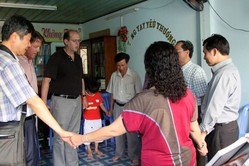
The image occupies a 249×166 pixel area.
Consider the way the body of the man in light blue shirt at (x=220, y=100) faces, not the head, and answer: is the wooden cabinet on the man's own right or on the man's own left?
on the man's own right

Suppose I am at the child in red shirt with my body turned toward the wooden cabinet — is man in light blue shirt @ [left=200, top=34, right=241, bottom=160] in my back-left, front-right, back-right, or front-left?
back-right

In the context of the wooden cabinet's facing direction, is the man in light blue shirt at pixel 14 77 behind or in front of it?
in front

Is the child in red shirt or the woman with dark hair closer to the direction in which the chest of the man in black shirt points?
the woman with dark hair

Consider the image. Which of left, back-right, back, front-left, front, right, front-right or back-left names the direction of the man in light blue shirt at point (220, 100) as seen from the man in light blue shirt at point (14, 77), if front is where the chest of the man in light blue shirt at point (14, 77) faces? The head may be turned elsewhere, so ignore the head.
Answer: front

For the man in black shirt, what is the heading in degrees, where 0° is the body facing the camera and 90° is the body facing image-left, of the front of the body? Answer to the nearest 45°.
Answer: approximately 315°

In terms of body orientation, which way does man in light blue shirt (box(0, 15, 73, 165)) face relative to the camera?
to the viewer's right

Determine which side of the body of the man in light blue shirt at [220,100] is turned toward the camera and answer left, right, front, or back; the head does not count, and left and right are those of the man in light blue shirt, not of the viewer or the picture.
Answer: left

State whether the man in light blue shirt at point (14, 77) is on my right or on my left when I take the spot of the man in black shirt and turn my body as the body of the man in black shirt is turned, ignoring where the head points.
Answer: on my right

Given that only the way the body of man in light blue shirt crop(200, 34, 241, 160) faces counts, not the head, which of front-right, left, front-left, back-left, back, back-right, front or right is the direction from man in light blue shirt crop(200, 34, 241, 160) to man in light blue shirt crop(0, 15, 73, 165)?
front-left

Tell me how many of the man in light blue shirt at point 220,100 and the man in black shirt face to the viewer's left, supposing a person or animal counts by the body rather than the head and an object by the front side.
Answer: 1

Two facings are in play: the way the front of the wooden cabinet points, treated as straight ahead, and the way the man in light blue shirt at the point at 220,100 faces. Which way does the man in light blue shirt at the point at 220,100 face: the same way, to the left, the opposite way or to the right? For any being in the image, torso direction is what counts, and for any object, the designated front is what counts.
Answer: to the right

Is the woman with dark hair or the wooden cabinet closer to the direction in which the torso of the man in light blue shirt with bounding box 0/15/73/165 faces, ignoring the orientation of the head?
the woman with dark hair

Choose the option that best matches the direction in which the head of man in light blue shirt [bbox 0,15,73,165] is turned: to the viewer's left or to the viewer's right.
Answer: to the viewer's right

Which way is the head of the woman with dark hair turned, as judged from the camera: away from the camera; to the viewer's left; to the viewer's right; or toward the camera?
away from the camera
